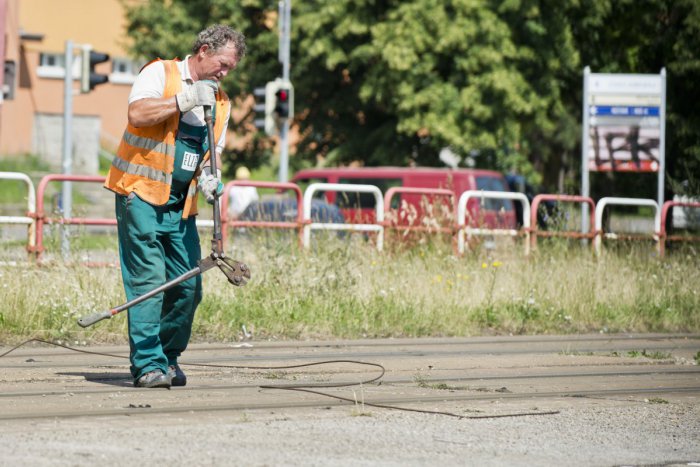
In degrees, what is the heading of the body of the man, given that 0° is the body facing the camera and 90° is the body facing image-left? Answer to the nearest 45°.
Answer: approximately 315°

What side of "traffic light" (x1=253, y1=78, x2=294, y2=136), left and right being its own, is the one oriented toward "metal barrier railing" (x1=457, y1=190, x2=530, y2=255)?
left

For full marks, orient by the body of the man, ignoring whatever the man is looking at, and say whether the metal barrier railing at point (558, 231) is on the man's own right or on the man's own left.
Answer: on the man's own left

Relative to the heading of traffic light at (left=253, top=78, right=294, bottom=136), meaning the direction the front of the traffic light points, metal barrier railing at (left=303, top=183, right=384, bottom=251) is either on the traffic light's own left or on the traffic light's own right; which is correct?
on the traffic light's own left
